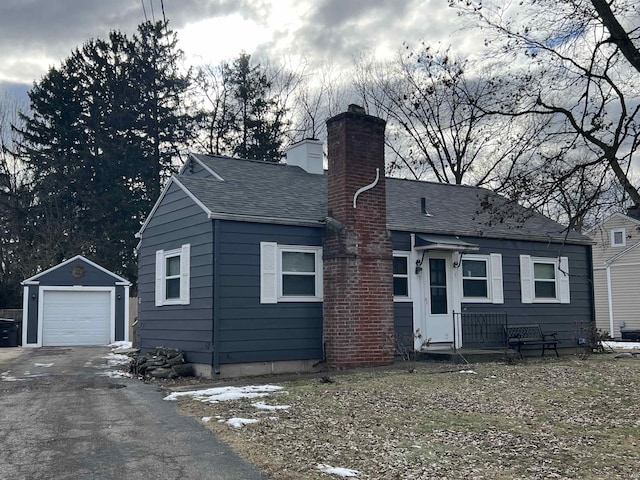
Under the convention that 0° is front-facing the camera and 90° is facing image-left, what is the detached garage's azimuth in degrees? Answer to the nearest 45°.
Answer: approximately 0°

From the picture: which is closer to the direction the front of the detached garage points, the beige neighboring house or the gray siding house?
the gray siding house

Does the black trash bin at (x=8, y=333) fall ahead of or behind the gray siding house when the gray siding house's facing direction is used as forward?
behind

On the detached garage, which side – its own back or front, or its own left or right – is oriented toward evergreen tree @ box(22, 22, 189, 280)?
back

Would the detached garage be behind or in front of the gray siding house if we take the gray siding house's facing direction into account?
behind

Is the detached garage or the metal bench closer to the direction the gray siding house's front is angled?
the metal bench

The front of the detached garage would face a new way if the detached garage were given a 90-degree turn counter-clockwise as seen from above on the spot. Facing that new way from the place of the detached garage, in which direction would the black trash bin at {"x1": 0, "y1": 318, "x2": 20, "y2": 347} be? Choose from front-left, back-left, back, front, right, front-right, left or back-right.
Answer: back

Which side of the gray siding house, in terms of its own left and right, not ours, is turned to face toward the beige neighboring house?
left

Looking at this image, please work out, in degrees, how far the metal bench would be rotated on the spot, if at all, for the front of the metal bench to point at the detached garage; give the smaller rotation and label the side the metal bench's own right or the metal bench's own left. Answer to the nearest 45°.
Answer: approximately 135° to the metal bench's own right

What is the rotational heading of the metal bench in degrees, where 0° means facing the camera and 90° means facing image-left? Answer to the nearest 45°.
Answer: approximately 315°

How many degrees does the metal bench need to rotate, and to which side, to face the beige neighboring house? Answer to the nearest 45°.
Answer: approximately 135° to its left

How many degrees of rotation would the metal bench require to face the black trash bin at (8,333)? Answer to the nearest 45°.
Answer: approximately 135° to its right

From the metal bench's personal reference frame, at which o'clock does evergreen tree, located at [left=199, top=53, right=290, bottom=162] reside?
The evergreen tree is roughly at 6 o'clock from the metal bench.
